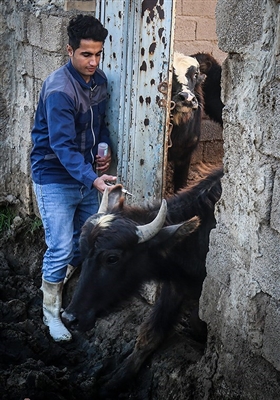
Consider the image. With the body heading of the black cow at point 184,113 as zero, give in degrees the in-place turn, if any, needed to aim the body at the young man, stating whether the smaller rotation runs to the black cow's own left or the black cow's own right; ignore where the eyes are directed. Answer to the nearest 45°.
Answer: approximately 45° to the black cow's own right

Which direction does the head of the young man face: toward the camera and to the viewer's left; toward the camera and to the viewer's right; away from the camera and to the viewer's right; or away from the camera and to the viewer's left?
toward the camera and to the viewer's right

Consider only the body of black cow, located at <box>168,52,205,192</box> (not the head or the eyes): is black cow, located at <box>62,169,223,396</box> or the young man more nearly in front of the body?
the black cow

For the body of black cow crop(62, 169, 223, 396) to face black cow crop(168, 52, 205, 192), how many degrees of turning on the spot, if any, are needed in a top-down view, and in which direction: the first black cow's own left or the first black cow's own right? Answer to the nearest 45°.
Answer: approximately 135° to the first black cow's own right

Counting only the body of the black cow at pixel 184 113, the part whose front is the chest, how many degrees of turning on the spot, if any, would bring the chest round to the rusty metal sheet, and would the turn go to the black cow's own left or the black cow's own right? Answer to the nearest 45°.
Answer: approximately 45° to the black cow's own right

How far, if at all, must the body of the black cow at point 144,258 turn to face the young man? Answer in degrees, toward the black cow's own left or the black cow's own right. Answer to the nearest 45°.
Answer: approximately 90° to the black cow's own right

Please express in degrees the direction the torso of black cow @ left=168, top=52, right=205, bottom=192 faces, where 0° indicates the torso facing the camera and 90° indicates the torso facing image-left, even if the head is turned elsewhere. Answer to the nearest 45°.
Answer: approximately 0°

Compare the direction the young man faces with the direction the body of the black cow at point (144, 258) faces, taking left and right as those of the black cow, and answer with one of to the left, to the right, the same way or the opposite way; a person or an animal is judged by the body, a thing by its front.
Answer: to the left

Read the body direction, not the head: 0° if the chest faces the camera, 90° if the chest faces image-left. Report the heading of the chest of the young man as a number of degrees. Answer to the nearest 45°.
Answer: approximately 315°

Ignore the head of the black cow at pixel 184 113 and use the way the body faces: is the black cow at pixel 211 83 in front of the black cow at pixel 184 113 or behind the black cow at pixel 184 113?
behind
